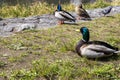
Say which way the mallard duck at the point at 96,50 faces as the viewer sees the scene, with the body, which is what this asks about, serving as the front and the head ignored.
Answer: to the viewer's left
